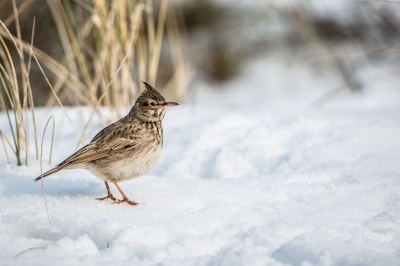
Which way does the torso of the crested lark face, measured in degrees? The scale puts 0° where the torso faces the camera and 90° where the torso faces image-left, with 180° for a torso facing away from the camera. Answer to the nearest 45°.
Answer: approximately 270°
